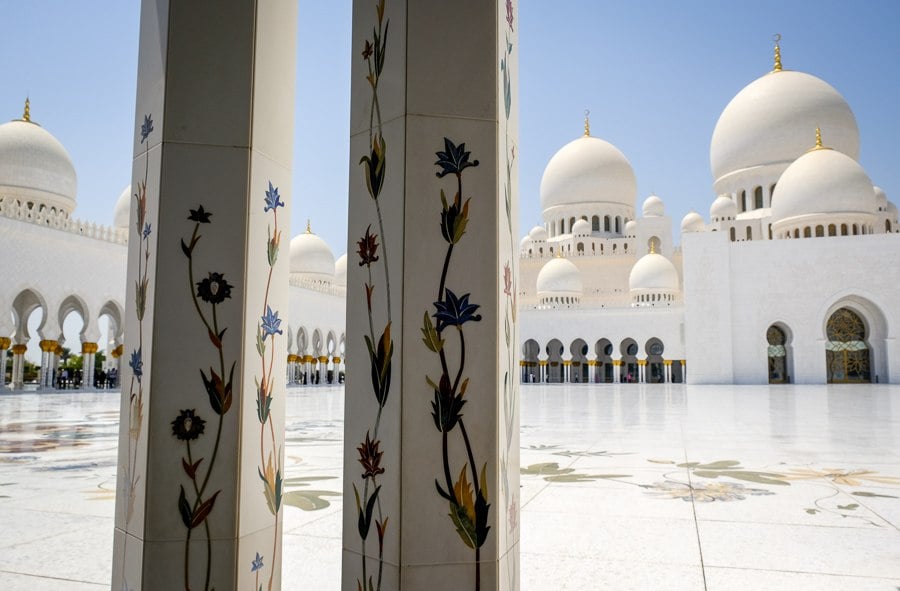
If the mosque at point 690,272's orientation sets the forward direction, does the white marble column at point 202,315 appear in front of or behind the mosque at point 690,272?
in front

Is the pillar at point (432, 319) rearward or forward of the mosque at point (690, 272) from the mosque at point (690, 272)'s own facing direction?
forward

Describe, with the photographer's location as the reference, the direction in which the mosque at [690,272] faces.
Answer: facing the viewer
